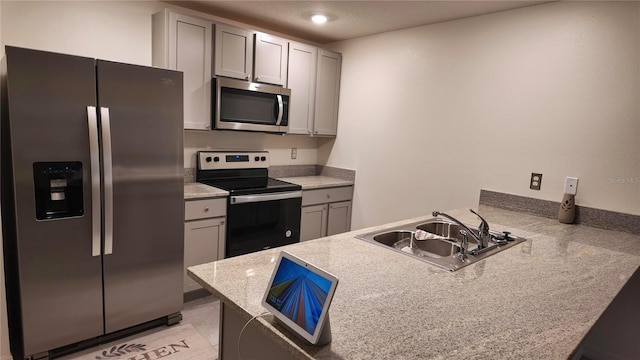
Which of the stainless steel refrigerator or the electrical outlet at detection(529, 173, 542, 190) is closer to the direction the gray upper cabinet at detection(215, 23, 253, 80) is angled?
the electrical outlet

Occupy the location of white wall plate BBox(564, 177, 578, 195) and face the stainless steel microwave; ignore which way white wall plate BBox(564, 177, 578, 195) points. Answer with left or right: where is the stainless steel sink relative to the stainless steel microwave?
left

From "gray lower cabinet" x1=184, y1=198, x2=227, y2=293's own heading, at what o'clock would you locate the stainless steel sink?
The stainless steel sink is roughly at 12 o'clock from the gray lower cabinet.

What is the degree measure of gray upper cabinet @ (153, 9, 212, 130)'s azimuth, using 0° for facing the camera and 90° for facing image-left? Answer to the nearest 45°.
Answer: approximately 315°

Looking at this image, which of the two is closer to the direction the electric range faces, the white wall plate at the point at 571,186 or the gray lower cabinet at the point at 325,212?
the white wall plate

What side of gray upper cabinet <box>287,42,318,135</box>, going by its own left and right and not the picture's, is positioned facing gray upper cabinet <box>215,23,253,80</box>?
right

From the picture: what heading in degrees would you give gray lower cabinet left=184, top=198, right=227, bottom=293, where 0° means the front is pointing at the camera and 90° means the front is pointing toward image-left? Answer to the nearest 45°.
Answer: approximately 315°
